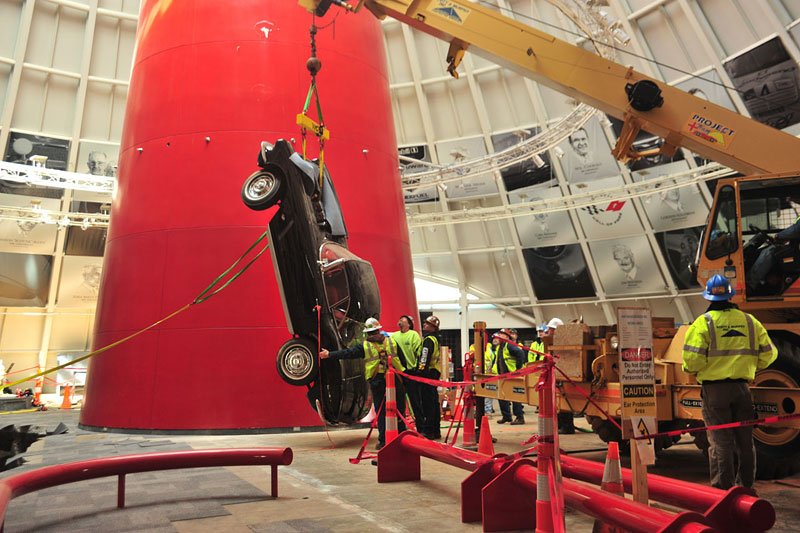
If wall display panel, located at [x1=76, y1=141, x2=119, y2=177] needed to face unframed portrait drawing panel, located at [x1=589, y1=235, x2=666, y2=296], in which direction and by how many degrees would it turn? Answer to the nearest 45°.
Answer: approximately 45° to its left

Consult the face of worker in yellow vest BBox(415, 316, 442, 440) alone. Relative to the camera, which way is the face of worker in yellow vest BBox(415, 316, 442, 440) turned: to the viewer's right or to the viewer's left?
to the viewer's left

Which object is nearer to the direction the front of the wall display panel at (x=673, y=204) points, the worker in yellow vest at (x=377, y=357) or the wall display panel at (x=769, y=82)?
the worker in yellow vest

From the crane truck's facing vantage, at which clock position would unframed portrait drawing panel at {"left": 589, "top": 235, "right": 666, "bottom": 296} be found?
The unframed portrait drawing panel is roughly at 3 o'clock from the crane truck.

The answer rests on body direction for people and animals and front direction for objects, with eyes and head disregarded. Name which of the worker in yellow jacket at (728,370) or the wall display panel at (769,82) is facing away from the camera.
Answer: the worker in yellow jacket

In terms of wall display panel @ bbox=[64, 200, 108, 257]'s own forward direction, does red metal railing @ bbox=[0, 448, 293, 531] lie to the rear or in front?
in front

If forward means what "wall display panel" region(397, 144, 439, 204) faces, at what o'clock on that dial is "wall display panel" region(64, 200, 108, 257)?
"wall display panel" region(64, 200, 108, 257) is roughly at 3 o'clock from "wall display panel" region(397, 144, 439, 204).

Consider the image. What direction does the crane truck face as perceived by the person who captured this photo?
facing to the left of the viewer

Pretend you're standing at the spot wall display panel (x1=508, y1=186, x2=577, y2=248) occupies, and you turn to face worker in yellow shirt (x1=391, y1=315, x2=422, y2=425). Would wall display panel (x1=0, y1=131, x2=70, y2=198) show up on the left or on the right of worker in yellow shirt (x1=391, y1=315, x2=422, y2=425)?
right

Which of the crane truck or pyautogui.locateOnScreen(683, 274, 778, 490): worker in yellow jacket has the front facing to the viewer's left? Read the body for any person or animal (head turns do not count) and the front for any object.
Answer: the crane truck
